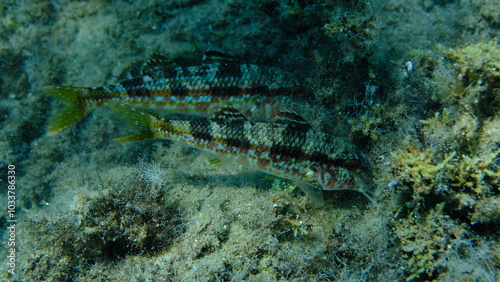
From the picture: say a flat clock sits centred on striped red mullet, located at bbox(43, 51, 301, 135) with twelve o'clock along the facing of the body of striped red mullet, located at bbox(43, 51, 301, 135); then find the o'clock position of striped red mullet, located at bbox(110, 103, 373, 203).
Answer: striped red mullet, located at bbox(110, 103, 373, 203) is roughly at 2 o'clock from striped red mullet, located at bbox(43, 51, 301, 135).

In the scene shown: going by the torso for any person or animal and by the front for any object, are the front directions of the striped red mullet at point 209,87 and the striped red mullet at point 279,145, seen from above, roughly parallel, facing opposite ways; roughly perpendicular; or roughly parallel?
roughly parallel

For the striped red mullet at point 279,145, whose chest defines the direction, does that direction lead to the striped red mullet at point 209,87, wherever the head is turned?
no

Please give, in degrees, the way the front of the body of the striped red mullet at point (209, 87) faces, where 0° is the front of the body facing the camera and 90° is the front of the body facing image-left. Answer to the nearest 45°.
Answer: approximately 270°

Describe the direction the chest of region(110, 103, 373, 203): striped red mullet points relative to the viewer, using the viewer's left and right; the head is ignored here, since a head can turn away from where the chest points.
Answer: facing to the right of the viewer

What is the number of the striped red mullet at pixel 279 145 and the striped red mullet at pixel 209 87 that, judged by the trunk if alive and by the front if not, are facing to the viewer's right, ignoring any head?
2
